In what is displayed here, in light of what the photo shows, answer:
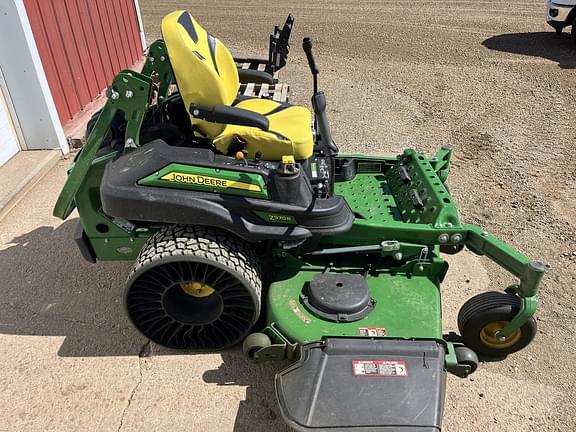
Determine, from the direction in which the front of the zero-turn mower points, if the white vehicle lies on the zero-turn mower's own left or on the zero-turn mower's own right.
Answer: on the zero-turn mower's own left

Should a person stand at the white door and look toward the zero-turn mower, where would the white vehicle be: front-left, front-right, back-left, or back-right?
front-left

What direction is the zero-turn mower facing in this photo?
to the viewer's right

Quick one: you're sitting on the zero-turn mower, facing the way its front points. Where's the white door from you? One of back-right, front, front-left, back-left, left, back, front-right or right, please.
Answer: back-left

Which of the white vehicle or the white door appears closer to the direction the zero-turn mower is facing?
the white vehicle
